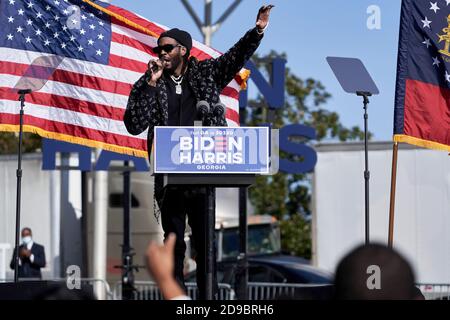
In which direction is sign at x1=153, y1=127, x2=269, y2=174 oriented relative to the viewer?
toward the camera

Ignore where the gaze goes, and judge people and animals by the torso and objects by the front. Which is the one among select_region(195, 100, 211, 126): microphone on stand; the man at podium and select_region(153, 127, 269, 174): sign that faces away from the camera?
the microphone on stand

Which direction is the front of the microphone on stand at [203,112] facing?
away from the camera

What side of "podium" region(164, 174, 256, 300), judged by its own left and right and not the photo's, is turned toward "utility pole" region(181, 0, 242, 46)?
back

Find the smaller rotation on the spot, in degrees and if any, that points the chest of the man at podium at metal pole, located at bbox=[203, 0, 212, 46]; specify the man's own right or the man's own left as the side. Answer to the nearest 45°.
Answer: approximately 135° to the man's own right

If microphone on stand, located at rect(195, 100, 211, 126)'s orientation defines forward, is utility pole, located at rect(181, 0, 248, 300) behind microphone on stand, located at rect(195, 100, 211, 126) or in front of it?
in front

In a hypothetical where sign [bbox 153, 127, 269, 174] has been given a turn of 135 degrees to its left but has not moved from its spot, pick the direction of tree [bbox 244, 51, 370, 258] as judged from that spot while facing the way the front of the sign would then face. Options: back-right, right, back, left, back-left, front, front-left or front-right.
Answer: front-left

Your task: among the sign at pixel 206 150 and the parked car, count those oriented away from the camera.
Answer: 0

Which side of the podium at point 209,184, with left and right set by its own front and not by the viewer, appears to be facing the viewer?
front

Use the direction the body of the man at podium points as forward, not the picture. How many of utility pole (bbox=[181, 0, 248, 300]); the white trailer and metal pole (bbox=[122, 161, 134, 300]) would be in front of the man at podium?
0

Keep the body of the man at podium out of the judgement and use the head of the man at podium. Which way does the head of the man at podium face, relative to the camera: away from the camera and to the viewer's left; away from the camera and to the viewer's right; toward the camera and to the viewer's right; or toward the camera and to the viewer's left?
toward the camera and to the viewer's left
